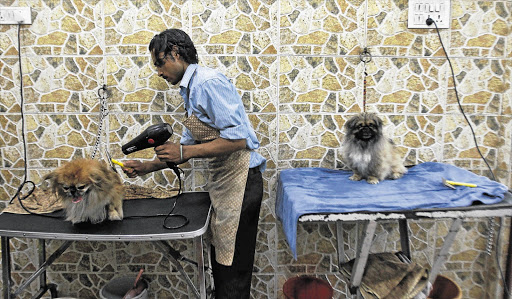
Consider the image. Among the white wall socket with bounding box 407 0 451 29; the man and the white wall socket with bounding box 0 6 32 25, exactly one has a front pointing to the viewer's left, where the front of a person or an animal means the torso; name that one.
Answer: the man

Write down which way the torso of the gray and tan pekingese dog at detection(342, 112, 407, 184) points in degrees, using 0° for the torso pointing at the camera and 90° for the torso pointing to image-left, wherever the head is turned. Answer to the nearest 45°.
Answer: approximately 45°

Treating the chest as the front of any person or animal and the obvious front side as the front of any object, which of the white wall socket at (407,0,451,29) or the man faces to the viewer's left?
the man

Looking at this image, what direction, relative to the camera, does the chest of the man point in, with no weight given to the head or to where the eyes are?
to the viewer's left

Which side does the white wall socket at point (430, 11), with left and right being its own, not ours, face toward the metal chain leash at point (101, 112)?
right

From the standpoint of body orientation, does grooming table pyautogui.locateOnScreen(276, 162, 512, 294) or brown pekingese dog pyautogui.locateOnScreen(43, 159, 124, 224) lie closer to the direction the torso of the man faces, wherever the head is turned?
the brown pekingese dog

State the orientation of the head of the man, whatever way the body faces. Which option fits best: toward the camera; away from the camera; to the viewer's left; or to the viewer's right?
to the viewer's left
